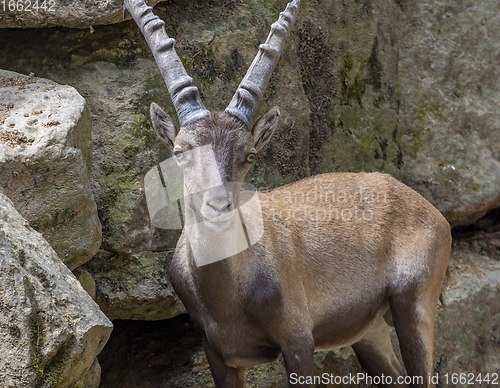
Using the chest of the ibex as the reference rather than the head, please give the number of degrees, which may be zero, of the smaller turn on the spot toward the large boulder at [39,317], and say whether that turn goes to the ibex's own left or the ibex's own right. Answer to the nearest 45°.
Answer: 0° — it already faces it

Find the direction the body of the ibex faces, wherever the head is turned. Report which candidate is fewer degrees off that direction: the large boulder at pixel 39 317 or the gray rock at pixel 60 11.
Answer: the large boulder

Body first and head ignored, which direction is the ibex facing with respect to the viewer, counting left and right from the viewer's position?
facing the viewer and to the left of the viewer

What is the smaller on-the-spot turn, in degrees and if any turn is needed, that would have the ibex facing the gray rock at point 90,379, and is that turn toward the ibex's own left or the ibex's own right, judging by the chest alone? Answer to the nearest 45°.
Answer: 0° — it already faces it

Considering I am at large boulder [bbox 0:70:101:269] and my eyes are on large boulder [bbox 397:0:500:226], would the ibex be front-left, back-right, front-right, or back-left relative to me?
front-right

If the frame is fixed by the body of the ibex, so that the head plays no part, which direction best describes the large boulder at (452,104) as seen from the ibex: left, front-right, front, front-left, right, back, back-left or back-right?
back

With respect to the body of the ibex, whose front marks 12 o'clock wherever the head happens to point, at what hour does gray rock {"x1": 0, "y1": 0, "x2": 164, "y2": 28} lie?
The gray rock is roughly at 3 o'clock from the ibex.

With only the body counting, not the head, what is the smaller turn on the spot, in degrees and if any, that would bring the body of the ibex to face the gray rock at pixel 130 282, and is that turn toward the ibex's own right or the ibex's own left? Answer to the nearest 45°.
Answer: approximately 45° to the ibex's own right

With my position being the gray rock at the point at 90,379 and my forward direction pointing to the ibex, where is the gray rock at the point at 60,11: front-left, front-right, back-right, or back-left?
front-left

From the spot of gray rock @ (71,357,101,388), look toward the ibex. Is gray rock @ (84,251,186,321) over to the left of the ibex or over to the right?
left
